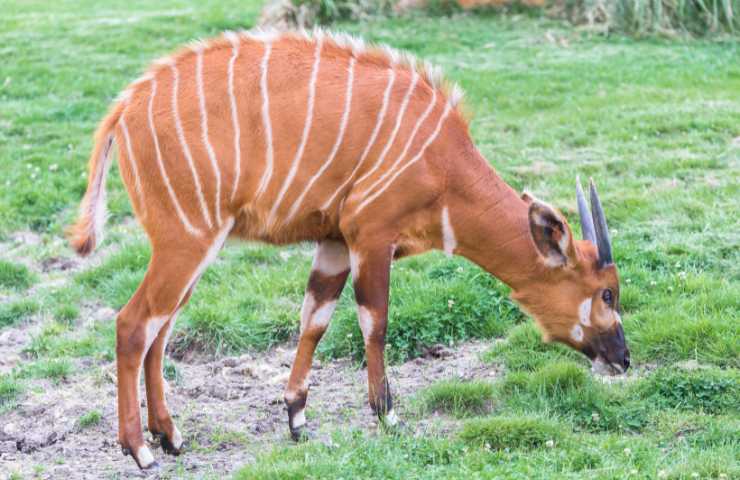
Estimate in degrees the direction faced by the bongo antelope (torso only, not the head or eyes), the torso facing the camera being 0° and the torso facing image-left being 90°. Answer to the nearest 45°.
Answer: approximately 270°

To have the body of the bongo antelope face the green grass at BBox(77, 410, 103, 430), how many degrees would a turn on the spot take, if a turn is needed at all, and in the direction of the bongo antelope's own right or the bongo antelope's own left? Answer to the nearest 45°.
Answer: approximately 180°
